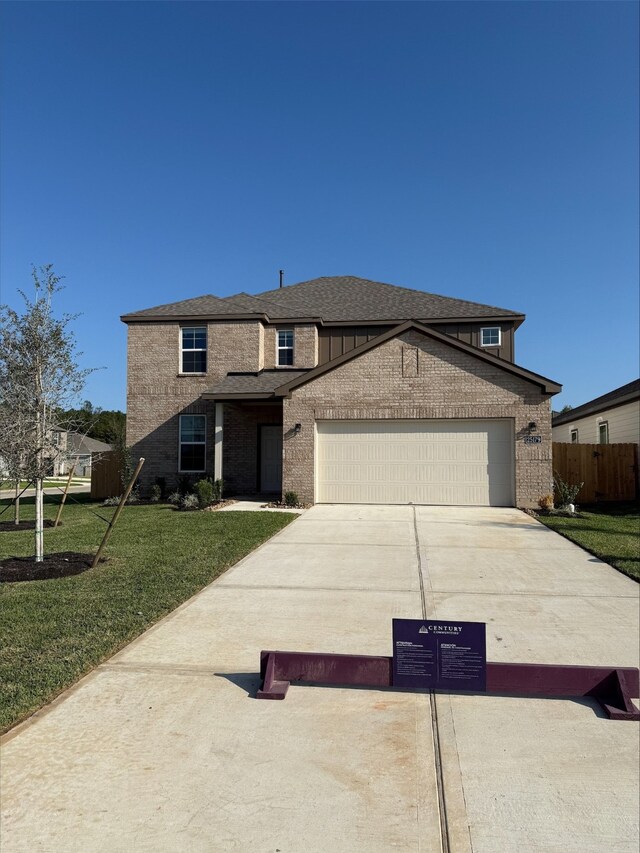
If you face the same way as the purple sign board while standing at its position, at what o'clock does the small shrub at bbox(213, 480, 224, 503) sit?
The small shrub is roughly at 5 o'clock from the purple sign board.

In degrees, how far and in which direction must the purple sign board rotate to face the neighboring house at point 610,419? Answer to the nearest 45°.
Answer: approximately 180°

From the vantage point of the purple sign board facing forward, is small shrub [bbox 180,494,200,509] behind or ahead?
behind

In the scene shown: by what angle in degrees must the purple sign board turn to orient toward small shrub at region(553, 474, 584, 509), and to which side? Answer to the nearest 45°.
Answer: approximately 180°

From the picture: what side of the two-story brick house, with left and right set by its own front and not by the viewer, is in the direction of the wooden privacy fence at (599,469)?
left

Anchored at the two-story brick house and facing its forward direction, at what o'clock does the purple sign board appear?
The purple sign board is roughly at 12 o'clock from the two-story brick house.

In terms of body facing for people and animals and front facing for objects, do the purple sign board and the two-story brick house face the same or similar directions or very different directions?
same or similar directions

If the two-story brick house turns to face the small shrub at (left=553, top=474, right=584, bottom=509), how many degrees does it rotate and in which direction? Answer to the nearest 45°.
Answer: approximately 90° to its left

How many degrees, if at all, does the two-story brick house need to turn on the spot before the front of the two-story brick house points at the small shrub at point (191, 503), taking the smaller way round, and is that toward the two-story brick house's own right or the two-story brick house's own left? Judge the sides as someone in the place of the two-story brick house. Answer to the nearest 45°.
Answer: approximately 90° to the two-story brick house's own right

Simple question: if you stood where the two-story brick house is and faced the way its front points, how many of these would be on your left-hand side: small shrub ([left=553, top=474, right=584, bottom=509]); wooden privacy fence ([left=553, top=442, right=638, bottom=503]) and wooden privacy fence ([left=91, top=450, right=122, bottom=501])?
2

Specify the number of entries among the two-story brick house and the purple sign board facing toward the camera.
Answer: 2

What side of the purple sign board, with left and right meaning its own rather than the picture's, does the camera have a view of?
front

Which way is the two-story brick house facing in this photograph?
toward the camera

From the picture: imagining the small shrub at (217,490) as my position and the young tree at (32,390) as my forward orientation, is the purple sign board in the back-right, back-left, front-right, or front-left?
front-left
